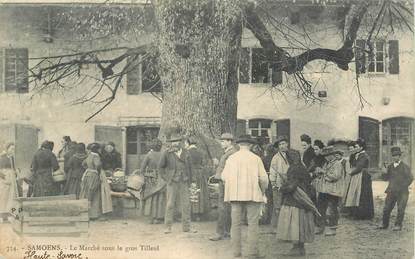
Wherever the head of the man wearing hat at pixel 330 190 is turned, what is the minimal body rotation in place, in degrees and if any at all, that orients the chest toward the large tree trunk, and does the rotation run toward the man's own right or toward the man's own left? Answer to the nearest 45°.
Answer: approximately 45° to the man's own right

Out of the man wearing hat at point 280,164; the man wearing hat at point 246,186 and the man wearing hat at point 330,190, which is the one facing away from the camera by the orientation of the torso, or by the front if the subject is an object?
the man wearing hat at point 246,186

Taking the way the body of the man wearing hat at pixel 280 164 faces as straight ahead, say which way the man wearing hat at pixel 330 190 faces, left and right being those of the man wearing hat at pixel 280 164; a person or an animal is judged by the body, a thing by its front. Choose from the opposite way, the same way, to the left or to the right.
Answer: to the right

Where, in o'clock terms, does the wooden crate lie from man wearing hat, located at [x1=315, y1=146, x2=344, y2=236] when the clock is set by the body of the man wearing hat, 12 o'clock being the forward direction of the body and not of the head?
The wooden crate is roughly at 1 o'clock from the man wearing hat.

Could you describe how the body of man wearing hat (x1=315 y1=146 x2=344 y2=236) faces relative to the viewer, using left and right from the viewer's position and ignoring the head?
facing the viewer and to the left of the viewer

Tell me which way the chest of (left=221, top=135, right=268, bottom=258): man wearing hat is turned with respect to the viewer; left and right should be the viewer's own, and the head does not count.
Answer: facing away from the viewer

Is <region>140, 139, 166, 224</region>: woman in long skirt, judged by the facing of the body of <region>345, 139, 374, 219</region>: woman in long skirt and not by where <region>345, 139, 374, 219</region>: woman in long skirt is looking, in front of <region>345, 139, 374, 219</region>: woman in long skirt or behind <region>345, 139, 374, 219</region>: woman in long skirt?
in front

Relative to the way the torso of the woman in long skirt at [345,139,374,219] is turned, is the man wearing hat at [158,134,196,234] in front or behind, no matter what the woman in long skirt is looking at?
in front

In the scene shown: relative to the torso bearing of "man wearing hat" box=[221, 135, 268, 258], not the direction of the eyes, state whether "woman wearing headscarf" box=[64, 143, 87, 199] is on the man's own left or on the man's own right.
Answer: on the man's own left

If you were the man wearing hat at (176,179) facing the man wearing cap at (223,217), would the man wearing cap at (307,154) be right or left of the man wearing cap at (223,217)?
left

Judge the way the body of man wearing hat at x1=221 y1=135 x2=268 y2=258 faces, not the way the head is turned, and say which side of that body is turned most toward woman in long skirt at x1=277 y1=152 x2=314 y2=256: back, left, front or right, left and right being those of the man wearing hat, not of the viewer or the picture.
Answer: right
